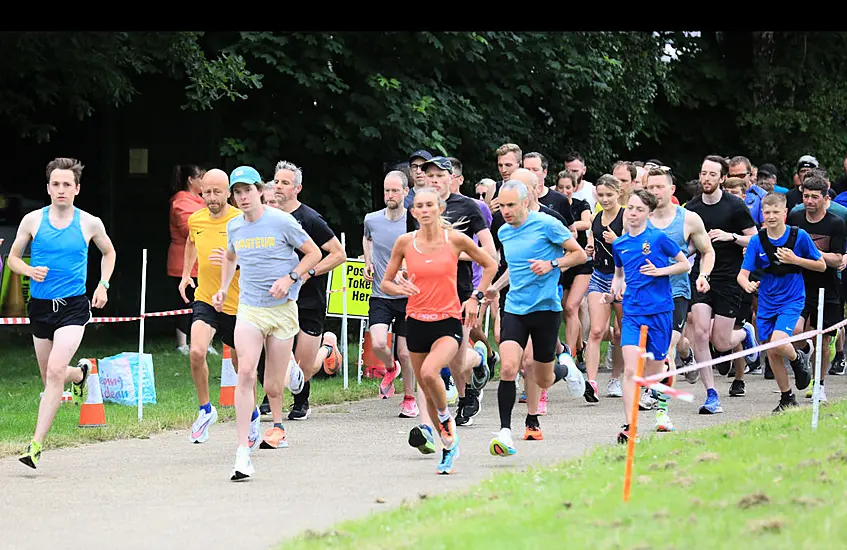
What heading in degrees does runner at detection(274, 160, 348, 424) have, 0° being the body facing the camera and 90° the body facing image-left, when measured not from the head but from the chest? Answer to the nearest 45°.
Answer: approximately 45°

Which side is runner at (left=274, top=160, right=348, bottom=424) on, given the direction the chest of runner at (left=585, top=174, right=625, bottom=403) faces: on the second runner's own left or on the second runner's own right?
on the second runner's own right

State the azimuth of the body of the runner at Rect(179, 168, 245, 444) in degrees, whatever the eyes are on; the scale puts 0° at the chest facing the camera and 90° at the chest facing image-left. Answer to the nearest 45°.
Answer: approximately 0°

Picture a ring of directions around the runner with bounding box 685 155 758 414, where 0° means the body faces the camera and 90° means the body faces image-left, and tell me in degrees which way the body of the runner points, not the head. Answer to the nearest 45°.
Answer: approximately 45°

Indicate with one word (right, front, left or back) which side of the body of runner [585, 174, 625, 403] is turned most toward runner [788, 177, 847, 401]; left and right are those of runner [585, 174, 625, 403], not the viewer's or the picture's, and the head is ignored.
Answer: left

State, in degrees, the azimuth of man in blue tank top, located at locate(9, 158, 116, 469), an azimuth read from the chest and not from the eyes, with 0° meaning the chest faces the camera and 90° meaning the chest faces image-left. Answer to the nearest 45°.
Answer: approximately 0°
